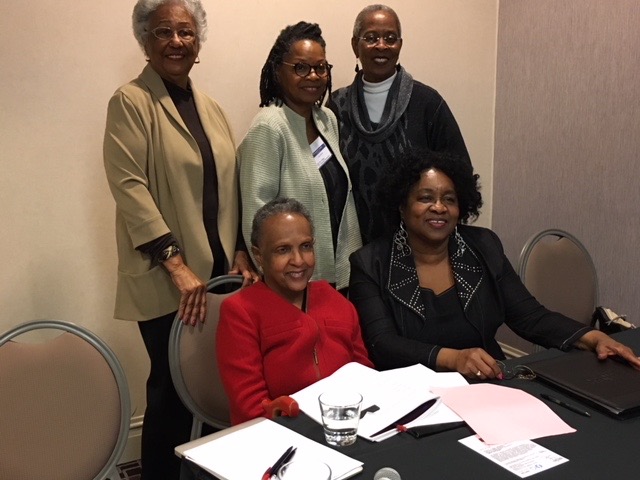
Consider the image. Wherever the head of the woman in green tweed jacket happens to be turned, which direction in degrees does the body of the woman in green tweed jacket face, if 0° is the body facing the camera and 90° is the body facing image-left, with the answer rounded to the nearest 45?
approximately 315°

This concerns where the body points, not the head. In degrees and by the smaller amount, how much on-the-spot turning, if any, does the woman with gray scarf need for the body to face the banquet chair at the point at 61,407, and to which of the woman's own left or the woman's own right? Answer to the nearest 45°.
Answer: approximately 45° to the woman's own right

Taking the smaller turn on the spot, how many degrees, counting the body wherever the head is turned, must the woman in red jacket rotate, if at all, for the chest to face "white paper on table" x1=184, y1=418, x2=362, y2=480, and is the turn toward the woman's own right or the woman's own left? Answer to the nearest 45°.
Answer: approximately 45° to the woman's own right
